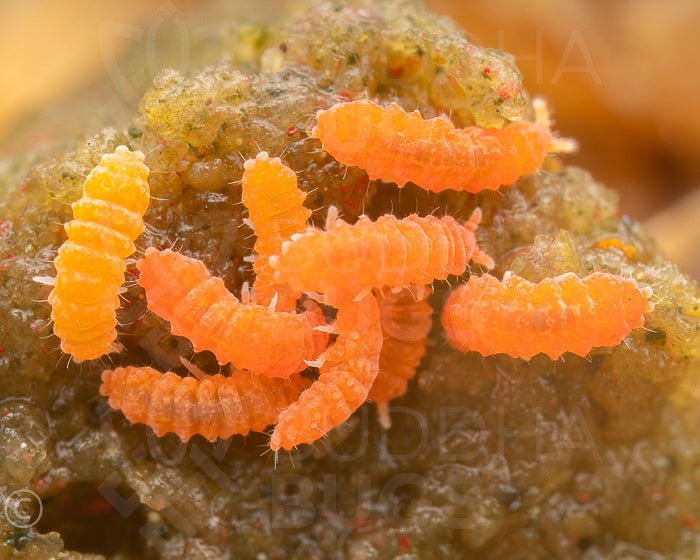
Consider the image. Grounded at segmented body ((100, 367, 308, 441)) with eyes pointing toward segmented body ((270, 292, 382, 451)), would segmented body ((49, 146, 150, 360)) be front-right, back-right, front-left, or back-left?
back-left

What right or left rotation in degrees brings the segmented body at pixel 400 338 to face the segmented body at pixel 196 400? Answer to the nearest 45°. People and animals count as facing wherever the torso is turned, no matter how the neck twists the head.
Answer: approximately 45° to its right

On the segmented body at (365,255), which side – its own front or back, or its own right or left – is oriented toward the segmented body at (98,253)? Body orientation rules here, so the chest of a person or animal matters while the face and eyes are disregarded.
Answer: back

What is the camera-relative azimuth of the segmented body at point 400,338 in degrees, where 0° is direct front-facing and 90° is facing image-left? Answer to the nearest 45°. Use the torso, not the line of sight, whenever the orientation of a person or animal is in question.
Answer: approximately 0°

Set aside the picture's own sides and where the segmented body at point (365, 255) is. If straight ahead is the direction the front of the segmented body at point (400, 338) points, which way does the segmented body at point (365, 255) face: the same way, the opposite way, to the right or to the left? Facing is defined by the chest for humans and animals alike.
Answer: to the left

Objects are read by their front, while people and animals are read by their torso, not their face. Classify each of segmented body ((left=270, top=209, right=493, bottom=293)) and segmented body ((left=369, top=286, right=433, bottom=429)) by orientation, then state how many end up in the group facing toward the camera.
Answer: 1

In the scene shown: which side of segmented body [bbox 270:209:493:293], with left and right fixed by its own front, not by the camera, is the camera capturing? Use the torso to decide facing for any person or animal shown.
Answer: right
